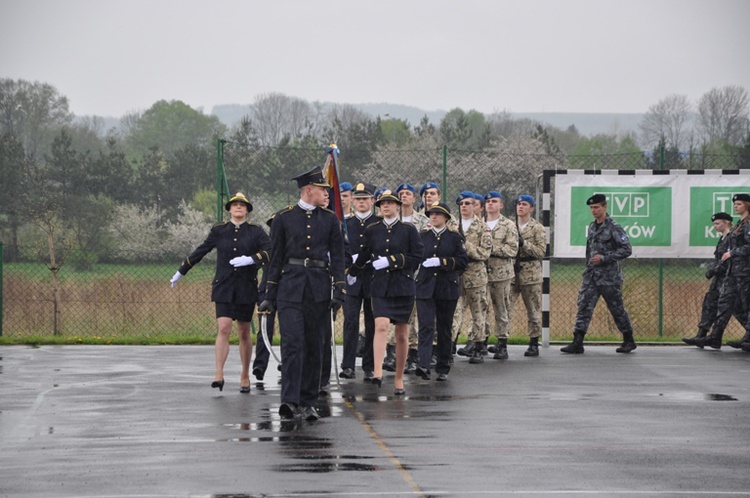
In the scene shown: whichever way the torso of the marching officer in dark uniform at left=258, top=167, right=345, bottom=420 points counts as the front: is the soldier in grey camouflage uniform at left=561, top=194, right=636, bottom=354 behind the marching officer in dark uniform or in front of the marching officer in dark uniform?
behind

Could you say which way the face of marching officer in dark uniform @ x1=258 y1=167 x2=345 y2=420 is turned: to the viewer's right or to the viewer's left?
to the viewer's right

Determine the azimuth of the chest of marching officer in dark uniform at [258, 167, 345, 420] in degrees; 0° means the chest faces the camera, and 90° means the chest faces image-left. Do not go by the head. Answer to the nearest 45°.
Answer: approximately 0°

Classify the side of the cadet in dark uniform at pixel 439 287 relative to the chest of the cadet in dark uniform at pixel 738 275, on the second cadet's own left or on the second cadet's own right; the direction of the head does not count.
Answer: on the second cadet's own left

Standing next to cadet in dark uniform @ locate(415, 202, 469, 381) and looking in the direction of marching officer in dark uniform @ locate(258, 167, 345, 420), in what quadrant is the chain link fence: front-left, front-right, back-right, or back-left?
back-right

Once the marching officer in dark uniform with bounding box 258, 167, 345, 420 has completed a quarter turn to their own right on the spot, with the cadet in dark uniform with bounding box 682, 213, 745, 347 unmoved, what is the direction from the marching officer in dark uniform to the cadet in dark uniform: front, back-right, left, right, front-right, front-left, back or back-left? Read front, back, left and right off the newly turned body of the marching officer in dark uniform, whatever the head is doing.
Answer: back-right

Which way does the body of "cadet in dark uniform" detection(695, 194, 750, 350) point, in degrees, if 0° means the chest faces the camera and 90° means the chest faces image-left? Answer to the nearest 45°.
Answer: approximately 90°

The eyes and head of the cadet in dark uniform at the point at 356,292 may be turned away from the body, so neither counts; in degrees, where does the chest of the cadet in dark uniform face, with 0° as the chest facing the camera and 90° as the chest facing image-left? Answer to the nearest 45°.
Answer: approximately 0°

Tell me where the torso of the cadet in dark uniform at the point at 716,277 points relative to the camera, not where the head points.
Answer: to the viewer's left
